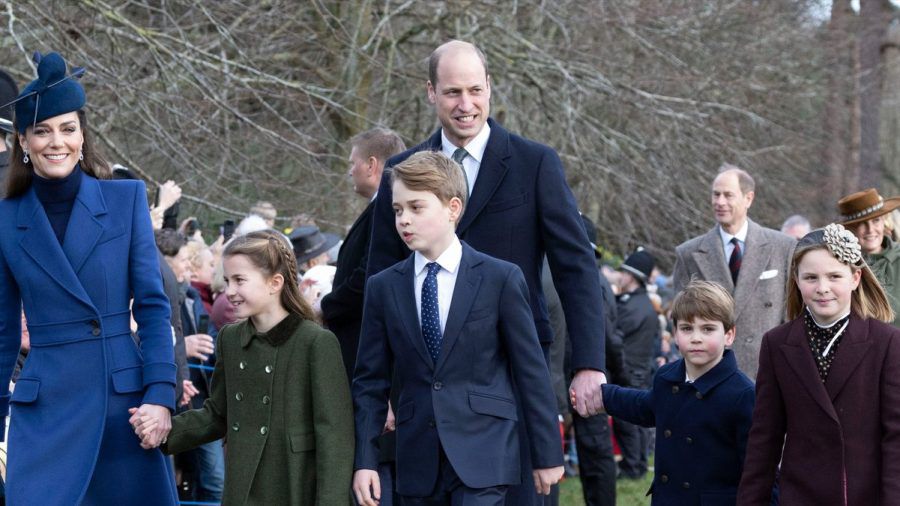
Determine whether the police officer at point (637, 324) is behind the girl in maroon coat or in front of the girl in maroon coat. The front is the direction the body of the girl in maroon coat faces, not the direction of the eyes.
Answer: behind

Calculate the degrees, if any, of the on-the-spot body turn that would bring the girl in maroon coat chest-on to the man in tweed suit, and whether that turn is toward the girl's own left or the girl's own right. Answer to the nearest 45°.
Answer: approximately 180°

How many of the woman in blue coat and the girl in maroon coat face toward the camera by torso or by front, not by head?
2

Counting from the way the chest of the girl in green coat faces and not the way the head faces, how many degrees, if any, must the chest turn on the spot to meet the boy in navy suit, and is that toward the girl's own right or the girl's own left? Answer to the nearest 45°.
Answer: approximately 90° to the girl's own left

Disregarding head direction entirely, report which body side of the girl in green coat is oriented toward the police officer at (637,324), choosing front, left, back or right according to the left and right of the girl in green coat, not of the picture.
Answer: back

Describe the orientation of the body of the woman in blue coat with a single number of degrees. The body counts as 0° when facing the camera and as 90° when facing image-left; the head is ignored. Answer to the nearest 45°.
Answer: approximately 0°

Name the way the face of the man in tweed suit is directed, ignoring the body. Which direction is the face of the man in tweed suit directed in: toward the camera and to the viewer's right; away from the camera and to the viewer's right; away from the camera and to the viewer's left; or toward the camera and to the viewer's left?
toward the camera and to the viewer's left

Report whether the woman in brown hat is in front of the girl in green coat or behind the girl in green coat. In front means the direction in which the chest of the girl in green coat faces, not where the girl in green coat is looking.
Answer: behind

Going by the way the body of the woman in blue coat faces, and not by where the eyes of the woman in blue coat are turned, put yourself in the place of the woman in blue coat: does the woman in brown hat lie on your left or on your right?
on your left

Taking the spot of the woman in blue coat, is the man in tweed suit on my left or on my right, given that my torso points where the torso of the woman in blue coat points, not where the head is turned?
on my left

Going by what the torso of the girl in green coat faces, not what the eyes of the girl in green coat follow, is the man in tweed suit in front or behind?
behind
